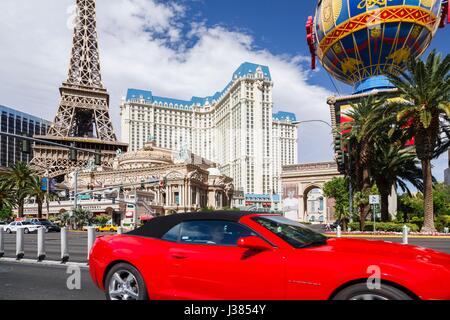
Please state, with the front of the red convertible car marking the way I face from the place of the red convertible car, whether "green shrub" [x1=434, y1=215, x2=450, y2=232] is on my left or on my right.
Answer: on my left

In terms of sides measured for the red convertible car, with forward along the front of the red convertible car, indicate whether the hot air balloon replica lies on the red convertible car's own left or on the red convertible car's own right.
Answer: on the red convertible car's own left

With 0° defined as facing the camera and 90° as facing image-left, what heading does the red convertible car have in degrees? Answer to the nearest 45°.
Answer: approximately 315°

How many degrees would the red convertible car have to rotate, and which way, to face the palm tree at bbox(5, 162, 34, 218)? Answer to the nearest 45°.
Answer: approximately 180°

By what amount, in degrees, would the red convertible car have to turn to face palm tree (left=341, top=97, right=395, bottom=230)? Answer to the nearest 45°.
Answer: approximately 135° to its left

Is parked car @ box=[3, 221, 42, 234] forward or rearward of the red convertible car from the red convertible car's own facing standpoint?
rearward

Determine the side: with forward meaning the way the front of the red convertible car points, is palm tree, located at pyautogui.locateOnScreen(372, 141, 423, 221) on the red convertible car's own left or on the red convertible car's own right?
on the red convertible car's own left

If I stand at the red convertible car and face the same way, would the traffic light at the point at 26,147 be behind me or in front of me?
behind
